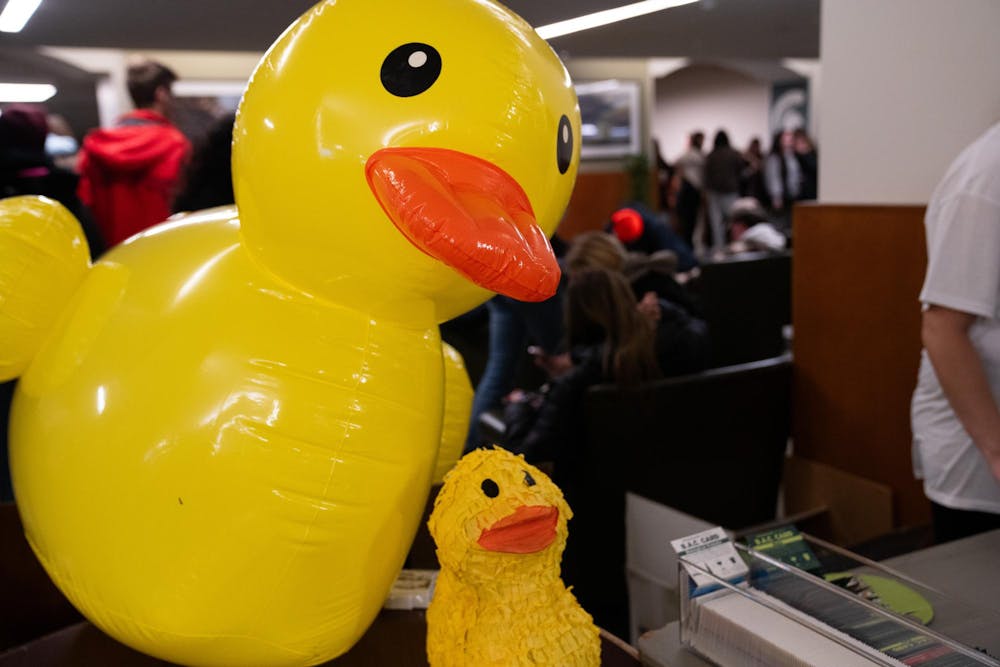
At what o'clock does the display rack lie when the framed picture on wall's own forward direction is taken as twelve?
The display rack is roughly at 12 o'clock from the framed picture on wall.

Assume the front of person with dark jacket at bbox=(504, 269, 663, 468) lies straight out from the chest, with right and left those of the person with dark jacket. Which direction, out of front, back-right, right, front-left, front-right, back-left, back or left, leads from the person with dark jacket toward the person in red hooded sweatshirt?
front-left

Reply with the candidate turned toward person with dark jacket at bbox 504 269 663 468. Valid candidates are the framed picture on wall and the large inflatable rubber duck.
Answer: the framed picture on wall

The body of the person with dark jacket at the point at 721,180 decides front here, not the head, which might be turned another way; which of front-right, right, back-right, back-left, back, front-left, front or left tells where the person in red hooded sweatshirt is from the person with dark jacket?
back

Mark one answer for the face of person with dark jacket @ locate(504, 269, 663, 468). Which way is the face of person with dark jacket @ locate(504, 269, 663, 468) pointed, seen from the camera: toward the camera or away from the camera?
away from the camera

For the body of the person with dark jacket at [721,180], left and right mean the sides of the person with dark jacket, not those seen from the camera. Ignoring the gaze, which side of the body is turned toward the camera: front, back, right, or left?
back

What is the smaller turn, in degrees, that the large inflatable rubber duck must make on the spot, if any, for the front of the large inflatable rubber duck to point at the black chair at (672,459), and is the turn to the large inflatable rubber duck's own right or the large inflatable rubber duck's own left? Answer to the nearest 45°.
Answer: approximately 90° to the large inflatable rubber duck's own left

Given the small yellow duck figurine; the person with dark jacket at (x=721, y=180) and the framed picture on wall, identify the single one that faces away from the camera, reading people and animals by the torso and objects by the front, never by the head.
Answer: the person with dark jacket

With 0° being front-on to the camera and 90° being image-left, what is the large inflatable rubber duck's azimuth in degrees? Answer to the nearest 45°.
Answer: approximately 315°

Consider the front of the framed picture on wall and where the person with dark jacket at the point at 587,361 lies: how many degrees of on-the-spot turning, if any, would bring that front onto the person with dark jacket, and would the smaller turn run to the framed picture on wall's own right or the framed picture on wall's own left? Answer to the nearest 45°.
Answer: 0° — it already faces them

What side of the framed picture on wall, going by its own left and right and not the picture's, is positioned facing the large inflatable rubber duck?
front

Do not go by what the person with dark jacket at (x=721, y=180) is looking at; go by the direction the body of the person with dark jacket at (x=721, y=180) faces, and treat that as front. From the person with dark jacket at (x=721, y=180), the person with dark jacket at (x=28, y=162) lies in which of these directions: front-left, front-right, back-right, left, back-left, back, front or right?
back

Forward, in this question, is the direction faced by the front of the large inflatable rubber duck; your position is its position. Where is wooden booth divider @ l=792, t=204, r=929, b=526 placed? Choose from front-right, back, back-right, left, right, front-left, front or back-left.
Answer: left

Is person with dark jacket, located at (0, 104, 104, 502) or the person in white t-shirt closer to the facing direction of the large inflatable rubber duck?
the person in white t-shirt

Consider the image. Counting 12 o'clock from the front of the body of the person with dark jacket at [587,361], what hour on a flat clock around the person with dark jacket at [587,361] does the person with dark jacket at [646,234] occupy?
the person with dark jacket at [646,234] is roughly at 2 o'clock from the person with dark jacket at [587,361].

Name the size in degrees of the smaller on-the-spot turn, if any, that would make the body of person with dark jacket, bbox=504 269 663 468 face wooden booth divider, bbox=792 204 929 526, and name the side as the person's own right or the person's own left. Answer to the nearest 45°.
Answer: approximately 135° to the person's own right

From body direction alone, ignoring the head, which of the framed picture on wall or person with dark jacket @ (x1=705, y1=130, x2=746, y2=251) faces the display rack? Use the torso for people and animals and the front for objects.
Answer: the framed picture on wall

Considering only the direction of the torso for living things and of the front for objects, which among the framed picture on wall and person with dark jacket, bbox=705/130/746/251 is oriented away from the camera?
the person with dark jacket
